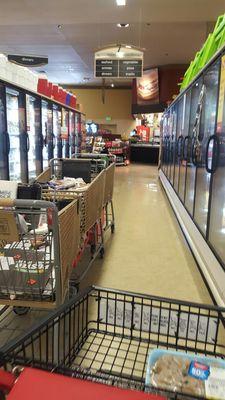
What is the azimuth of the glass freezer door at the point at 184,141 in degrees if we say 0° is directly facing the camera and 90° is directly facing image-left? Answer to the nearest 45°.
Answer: approximately 90°

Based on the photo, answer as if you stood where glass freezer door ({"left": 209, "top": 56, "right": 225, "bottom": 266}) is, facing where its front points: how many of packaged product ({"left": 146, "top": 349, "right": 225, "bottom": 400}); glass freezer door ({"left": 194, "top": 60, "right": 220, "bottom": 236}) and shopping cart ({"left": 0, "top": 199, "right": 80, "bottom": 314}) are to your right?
1

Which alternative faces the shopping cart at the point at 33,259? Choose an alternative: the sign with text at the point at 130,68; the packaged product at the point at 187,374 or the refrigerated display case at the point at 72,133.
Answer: the sign with text

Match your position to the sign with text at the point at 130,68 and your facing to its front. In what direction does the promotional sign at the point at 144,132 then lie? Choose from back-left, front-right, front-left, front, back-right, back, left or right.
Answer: back

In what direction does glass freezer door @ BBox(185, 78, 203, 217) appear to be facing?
to the viewer's left

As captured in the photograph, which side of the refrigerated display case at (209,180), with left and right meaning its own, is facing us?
left

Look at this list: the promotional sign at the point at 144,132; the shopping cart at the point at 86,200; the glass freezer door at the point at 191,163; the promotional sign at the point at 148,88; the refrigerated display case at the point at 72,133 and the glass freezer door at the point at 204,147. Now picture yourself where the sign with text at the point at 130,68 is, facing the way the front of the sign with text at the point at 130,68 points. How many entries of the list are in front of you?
3

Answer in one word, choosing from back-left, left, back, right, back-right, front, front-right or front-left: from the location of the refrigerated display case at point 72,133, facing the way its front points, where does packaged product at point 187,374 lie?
right

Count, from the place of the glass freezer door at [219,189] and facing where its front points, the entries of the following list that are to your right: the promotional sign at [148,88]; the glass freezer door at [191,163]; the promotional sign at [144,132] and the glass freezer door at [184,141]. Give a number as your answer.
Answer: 4

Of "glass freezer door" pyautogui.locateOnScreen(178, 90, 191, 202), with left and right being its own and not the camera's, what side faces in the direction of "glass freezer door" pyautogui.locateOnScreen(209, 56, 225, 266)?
left

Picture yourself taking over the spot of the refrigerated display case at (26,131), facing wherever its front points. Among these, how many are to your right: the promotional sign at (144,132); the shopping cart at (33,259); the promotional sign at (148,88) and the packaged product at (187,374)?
2

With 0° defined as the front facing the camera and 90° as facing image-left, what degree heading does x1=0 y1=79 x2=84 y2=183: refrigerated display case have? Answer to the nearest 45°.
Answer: approximately 270°

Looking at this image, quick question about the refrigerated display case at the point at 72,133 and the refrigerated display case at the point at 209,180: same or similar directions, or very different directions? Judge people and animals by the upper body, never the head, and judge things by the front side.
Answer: very different directions

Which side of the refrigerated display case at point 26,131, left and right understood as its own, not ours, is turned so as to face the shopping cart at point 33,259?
right

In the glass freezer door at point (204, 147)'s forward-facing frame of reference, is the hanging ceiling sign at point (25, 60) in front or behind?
in front

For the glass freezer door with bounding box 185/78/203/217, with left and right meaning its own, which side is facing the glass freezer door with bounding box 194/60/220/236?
left
